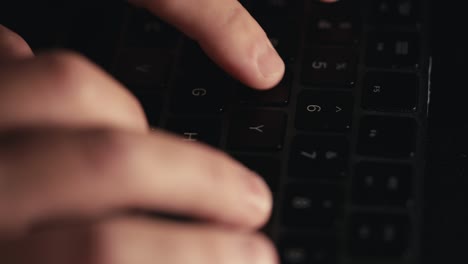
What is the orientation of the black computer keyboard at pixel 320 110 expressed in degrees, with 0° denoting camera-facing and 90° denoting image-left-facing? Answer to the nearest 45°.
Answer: approximately 90°
